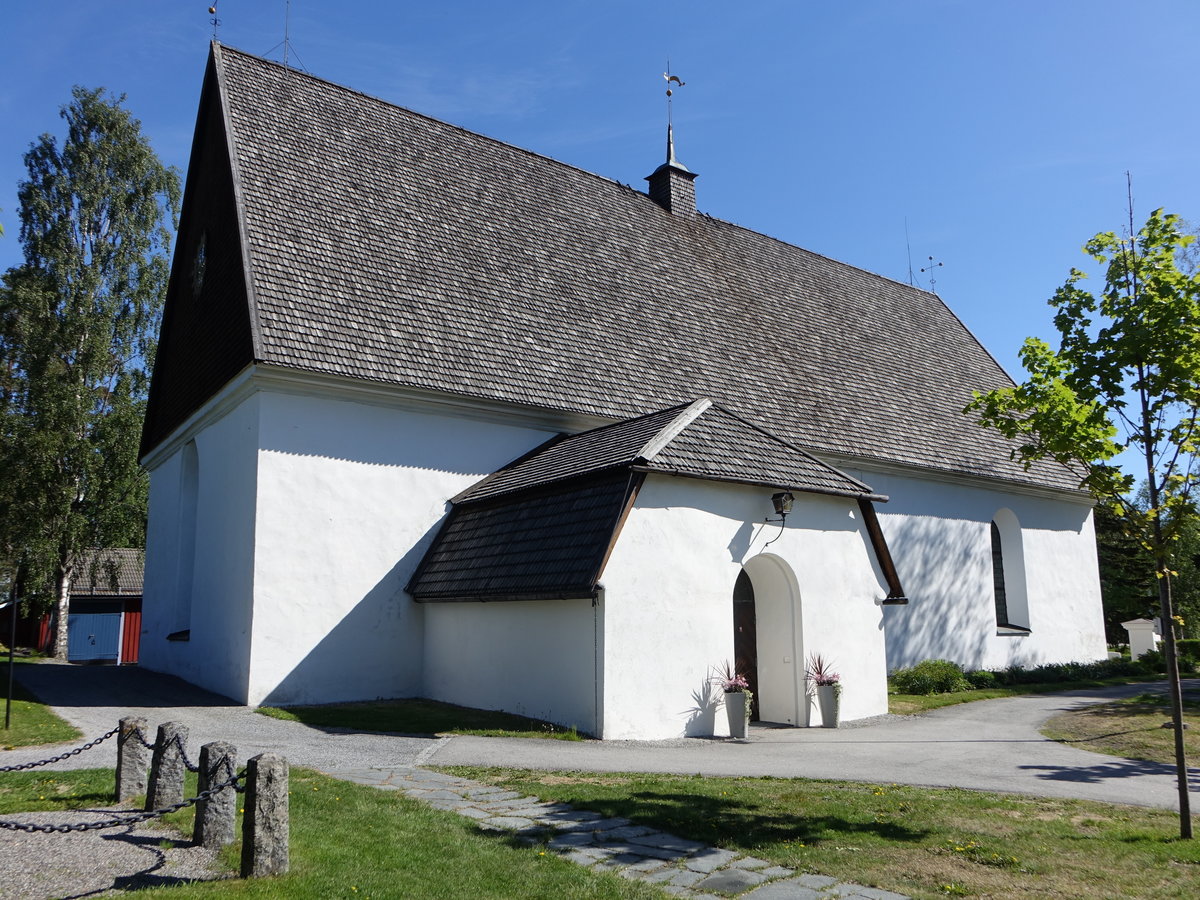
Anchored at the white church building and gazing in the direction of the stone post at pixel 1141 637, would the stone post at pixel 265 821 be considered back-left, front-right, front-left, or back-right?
back-right

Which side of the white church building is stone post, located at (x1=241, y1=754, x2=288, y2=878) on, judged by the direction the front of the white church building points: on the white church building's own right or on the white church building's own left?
on the white church building's own right

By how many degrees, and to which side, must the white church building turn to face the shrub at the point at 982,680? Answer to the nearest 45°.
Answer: approximately 90° to its left

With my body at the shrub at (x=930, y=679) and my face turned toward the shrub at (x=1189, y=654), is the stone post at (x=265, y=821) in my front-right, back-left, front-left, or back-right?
back-right

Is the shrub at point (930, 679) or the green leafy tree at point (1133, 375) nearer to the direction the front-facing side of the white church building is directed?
the green leafy tree

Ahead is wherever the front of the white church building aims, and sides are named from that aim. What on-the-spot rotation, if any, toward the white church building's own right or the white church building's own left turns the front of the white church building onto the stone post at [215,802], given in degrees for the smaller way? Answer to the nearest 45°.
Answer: approximately 45° to the white church building's own right

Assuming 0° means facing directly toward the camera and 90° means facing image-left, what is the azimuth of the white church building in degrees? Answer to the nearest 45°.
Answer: approximately 315°

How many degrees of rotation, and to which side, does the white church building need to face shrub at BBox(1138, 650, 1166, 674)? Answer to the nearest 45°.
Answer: approximately 90° to its left

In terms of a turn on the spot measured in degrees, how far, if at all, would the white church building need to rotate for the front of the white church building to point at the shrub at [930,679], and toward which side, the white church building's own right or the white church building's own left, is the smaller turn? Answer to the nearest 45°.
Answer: approximately 90° to the white church building's own left

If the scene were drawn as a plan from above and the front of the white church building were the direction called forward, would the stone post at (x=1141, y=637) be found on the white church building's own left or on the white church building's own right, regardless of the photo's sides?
on the white church building's own left

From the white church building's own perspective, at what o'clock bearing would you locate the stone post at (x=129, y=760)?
The stone post is roughly at 2 o'clock from the white church building.

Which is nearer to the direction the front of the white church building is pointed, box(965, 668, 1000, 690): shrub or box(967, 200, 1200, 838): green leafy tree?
the green leafy tree
